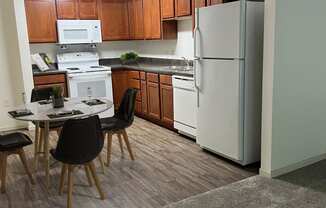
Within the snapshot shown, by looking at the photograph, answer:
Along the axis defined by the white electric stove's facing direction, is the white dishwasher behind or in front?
in front

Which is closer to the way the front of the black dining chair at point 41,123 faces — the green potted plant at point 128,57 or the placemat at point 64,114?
the placemat

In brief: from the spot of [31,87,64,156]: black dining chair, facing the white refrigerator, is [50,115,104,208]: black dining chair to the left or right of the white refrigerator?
right

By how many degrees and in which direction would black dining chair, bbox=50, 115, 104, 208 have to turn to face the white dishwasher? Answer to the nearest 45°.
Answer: approximately 90° to its right

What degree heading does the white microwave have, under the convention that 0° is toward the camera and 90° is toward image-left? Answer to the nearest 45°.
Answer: approximately 0°

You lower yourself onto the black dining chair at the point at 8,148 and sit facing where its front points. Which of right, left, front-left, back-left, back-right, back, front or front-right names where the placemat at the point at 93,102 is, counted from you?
front-right

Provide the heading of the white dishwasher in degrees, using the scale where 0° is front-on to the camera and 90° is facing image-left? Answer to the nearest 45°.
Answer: approximately 45°

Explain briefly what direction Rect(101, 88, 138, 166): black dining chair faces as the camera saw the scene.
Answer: facing the viewer and to the left of the viewer

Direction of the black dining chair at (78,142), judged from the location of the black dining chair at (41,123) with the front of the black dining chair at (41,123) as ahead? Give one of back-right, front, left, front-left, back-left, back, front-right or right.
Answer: front-right

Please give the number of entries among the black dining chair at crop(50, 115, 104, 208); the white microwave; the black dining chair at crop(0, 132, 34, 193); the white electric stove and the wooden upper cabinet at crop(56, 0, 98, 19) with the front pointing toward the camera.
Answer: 3

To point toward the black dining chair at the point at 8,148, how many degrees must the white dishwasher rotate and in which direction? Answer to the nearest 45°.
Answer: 0° — it already faces it

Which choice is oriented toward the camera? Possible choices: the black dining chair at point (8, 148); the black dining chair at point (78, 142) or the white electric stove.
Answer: the white electric stove

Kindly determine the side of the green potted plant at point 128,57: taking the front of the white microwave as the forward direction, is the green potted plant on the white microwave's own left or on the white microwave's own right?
on the white microwave's own left

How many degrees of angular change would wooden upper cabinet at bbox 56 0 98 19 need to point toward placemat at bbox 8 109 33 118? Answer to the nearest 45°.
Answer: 0° — it already faces it
